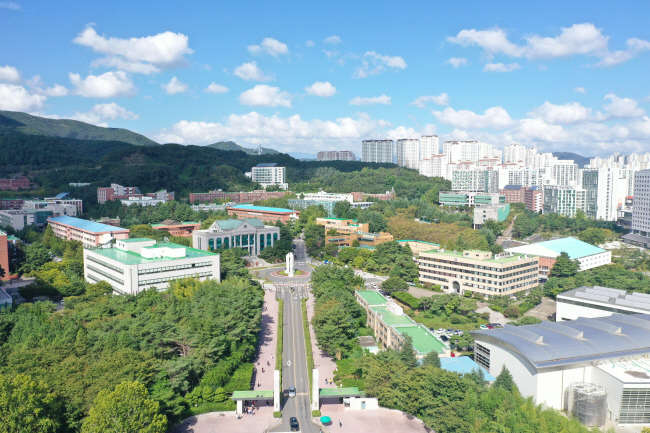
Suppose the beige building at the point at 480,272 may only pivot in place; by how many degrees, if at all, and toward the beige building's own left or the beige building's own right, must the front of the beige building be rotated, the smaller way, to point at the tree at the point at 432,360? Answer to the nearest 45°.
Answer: approximately 45° to the beige building's own left

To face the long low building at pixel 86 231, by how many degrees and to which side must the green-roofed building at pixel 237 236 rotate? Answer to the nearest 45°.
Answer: approximately 135° to its right

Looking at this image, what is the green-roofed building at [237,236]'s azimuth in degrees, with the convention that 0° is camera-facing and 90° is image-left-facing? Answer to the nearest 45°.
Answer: approximately 315°

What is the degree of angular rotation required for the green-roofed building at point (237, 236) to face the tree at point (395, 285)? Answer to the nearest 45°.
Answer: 0° — it already faces it

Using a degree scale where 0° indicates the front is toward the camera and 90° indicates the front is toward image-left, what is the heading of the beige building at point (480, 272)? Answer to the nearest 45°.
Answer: approximately 45°

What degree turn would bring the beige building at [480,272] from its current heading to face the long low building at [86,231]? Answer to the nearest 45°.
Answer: approximately 45° to its right

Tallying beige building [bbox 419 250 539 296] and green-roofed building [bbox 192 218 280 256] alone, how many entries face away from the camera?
0

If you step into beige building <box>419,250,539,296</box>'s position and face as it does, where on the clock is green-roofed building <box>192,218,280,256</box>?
The green-roofed building is roughly at 2 o'clock from the beige building.

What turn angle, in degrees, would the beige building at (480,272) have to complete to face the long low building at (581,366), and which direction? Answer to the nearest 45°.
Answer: approximately 45° to its left

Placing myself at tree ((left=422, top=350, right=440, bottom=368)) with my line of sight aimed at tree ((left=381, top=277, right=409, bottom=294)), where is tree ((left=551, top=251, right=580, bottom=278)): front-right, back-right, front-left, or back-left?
front-right

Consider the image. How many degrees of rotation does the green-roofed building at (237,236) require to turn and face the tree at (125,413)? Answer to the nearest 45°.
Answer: approximately 45° to its right
